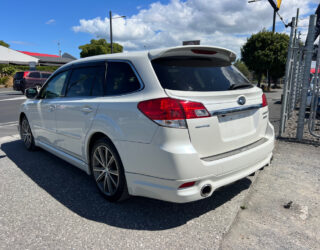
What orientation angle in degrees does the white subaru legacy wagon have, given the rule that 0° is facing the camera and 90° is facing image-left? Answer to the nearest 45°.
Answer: approximately 135°

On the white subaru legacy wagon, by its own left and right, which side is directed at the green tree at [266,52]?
right

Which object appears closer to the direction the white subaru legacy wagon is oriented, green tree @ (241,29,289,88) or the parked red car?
the parked red car

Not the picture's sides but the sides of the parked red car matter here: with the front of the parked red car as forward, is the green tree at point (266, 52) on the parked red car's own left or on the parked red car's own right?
on the parked red car's own right

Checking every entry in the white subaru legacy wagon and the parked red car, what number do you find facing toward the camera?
0
